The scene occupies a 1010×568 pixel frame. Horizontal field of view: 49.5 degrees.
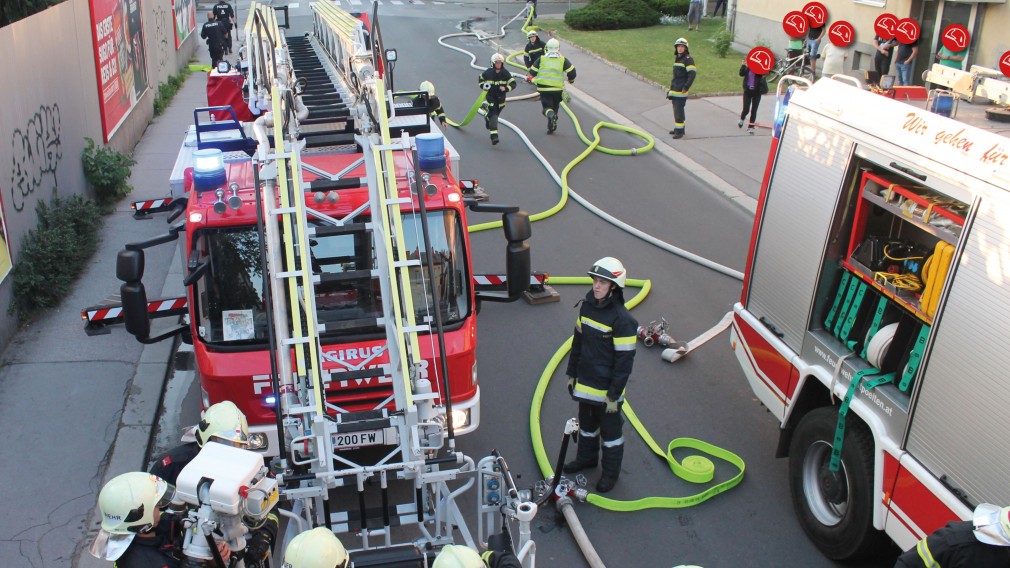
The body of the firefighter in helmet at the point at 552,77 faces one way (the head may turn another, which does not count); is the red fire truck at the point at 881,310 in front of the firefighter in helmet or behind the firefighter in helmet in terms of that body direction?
behind

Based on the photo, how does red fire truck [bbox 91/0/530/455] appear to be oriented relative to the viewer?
toward the camera

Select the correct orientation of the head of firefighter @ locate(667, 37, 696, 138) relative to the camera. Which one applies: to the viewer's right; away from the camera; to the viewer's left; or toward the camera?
toward the camera

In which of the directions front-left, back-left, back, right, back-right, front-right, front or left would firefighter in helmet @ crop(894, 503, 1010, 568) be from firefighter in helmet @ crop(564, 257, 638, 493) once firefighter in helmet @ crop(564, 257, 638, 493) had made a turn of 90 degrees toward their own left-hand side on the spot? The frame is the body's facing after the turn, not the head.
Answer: front

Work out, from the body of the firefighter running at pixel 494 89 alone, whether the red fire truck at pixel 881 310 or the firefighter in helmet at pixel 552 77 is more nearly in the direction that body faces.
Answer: the red fire truck

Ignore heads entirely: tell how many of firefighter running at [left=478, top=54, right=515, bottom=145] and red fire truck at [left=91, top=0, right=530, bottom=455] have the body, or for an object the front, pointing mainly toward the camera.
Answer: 2

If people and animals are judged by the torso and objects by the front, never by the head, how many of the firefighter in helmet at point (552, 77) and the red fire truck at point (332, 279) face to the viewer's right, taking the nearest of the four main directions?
0

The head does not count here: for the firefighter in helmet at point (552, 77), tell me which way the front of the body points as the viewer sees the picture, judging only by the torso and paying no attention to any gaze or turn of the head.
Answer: away from the camera

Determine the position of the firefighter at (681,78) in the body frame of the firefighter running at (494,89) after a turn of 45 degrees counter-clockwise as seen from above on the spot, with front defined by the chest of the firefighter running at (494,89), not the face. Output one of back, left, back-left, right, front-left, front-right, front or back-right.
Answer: front-left

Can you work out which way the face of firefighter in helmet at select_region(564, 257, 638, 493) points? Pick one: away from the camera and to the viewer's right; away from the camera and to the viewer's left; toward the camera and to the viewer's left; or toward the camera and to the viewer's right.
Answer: toward the camera and to the viewer's left

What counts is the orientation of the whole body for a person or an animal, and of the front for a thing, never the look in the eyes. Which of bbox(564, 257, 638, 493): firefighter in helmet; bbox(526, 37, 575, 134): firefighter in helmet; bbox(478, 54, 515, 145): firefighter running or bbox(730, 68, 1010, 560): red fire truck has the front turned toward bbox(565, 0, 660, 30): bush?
bbox(526, 37, 575, 134): firefighter in helmet
